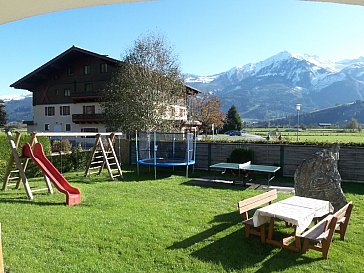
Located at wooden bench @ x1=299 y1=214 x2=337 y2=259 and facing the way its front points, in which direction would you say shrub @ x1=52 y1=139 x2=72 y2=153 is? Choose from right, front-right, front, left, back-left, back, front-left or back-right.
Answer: front

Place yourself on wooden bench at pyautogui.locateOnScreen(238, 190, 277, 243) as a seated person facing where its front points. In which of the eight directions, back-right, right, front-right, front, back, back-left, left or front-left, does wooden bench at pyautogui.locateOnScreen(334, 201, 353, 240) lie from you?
front-left

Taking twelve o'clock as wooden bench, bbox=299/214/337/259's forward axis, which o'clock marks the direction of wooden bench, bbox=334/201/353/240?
wooden bench, bbox=334/201/353/240 is roughly at 2 o'clock from wooden bench, bbox=299/214/337/259.

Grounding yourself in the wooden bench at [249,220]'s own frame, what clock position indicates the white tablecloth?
The white tablecloth is roughly at 11 o'clock from the wooden bench.

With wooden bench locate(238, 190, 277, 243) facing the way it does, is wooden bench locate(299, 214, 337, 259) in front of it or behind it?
in front

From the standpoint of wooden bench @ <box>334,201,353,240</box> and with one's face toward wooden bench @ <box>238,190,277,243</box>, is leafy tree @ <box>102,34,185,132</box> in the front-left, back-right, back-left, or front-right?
front-right

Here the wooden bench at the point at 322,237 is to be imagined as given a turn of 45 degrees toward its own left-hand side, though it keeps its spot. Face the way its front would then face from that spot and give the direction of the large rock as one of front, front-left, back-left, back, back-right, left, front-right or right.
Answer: right

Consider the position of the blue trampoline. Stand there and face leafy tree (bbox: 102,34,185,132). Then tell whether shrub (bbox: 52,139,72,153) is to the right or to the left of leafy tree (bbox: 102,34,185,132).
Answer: left

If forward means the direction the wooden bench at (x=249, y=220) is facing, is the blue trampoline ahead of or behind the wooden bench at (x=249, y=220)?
behind

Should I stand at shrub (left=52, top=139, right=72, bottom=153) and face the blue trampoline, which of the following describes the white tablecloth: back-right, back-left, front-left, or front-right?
front-right

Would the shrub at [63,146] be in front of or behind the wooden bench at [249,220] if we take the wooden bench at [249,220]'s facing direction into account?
behind

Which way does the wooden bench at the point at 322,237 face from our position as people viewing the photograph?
facing away from the viewer and to the left of the viewer

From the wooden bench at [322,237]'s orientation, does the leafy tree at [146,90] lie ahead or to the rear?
ahead

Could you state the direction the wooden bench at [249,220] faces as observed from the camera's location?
facing the viewer and to the right of the viewer

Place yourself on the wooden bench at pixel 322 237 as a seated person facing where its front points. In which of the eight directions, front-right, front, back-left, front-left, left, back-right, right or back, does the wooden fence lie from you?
front-right

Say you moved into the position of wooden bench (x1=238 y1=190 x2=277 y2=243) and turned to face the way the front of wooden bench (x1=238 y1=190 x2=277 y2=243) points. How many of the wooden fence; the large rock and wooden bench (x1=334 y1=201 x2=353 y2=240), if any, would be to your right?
0
